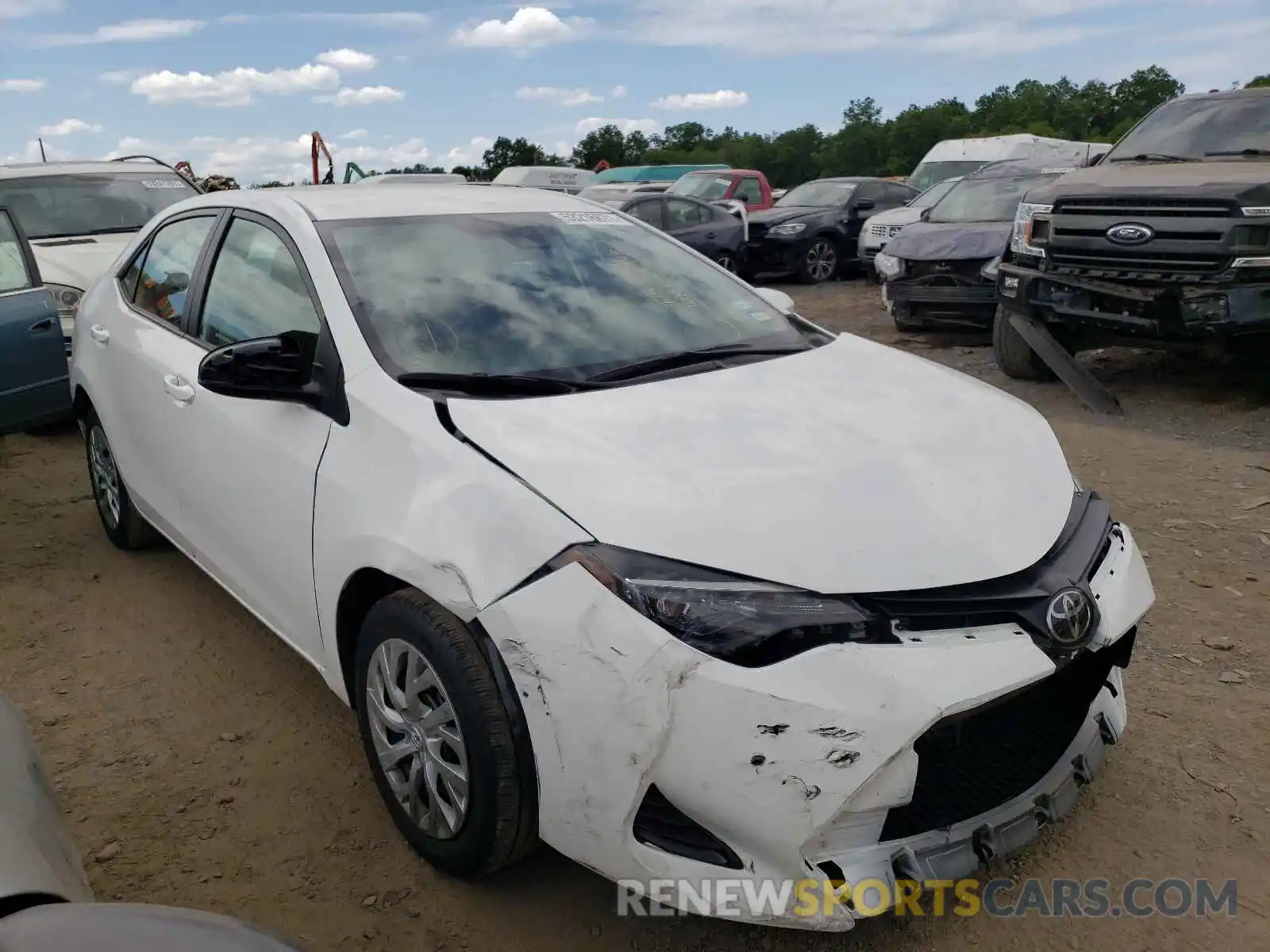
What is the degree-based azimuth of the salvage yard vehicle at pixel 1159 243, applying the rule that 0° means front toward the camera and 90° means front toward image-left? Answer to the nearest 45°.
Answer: approximately 45°

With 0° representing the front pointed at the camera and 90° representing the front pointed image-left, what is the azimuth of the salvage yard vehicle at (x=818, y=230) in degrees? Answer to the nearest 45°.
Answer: approximately 45°

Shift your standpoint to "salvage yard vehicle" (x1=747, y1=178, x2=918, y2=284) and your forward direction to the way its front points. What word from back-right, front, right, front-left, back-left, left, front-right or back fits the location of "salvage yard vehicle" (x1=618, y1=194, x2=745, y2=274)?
front

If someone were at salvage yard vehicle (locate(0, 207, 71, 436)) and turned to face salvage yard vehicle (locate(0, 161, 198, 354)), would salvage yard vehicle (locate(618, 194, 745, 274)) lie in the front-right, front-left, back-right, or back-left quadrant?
front-right

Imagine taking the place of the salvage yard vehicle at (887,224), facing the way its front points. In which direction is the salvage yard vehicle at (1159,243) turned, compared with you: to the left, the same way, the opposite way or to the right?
the same way

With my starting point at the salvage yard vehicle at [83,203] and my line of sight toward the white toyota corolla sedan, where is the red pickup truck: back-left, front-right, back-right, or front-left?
back-left

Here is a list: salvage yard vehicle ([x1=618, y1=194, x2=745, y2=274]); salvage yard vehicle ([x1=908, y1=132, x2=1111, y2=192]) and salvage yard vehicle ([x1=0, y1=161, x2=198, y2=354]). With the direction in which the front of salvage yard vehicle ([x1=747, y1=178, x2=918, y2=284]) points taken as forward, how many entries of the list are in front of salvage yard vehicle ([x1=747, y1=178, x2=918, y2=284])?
2

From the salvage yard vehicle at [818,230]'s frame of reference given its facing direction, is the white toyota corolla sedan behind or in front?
in front

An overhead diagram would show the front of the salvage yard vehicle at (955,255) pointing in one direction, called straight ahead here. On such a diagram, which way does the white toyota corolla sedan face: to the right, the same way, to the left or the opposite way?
to the left

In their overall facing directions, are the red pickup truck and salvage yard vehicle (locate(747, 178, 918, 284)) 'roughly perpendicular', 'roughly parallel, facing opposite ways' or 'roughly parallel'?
roughly parallel

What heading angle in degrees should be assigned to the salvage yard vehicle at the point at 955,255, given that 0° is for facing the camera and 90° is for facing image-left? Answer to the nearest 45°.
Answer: approximately 45°

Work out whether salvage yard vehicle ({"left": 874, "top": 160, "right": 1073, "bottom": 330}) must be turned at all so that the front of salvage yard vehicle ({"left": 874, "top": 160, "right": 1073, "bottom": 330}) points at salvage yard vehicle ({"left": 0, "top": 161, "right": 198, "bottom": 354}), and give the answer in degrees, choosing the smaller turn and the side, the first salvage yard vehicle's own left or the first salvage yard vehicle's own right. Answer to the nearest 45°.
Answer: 0° — it already faces it

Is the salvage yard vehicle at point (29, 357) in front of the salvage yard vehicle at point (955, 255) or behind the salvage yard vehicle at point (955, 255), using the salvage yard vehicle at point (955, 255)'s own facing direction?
in front
